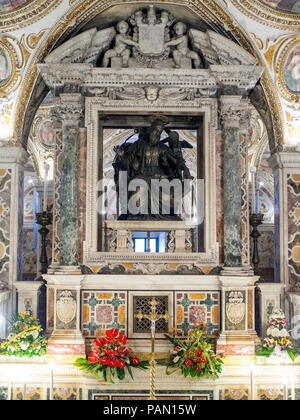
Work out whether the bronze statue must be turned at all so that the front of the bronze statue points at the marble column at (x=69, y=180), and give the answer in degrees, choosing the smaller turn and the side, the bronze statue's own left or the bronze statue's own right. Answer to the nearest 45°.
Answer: approximately 45° to the bronze statue's own right

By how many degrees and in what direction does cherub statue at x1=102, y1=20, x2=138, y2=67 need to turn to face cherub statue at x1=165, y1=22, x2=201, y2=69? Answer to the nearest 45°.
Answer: approximately 90° to its left

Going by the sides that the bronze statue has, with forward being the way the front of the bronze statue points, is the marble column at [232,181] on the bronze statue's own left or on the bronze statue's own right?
on the bronze statue's own left

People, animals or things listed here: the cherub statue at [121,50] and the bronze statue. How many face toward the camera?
2

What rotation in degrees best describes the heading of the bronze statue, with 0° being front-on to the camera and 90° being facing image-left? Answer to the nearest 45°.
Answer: approximately 0°

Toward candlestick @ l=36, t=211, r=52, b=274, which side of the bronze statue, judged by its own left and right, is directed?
right
